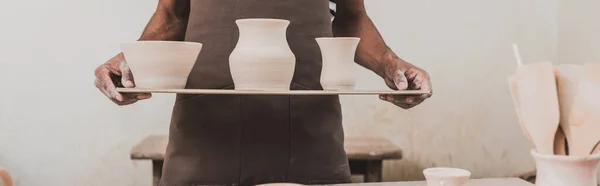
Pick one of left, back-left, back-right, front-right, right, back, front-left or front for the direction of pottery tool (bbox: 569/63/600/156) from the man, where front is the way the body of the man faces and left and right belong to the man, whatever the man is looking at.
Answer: front-left

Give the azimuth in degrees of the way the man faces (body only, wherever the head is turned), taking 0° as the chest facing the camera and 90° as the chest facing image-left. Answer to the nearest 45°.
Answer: approximately 0°

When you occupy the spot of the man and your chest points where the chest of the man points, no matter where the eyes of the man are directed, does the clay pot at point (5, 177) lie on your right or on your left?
on your right

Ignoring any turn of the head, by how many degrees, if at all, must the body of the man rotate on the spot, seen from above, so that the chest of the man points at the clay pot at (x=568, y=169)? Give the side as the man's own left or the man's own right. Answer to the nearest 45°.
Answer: approximately 45° to the man's own left

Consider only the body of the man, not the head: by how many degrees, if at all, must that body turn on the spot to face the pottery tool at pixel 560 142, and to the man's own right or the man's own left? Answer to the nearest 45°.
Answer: approximately 45° to the man's own left

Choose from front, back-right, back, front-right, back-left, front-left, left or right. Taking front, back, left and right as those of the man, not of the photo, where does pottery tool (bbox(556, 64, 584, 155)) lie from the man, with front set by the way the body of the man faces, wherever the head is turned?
front-left

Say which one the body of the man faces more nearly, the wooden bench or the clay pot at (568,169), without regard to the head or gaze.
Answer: the clay pot

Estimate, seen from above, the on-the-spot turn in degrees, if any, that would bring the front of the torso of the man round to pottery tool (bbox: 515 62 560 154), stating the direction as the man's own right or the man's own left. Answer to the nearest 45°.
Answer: approximately 45° to the man's own left
